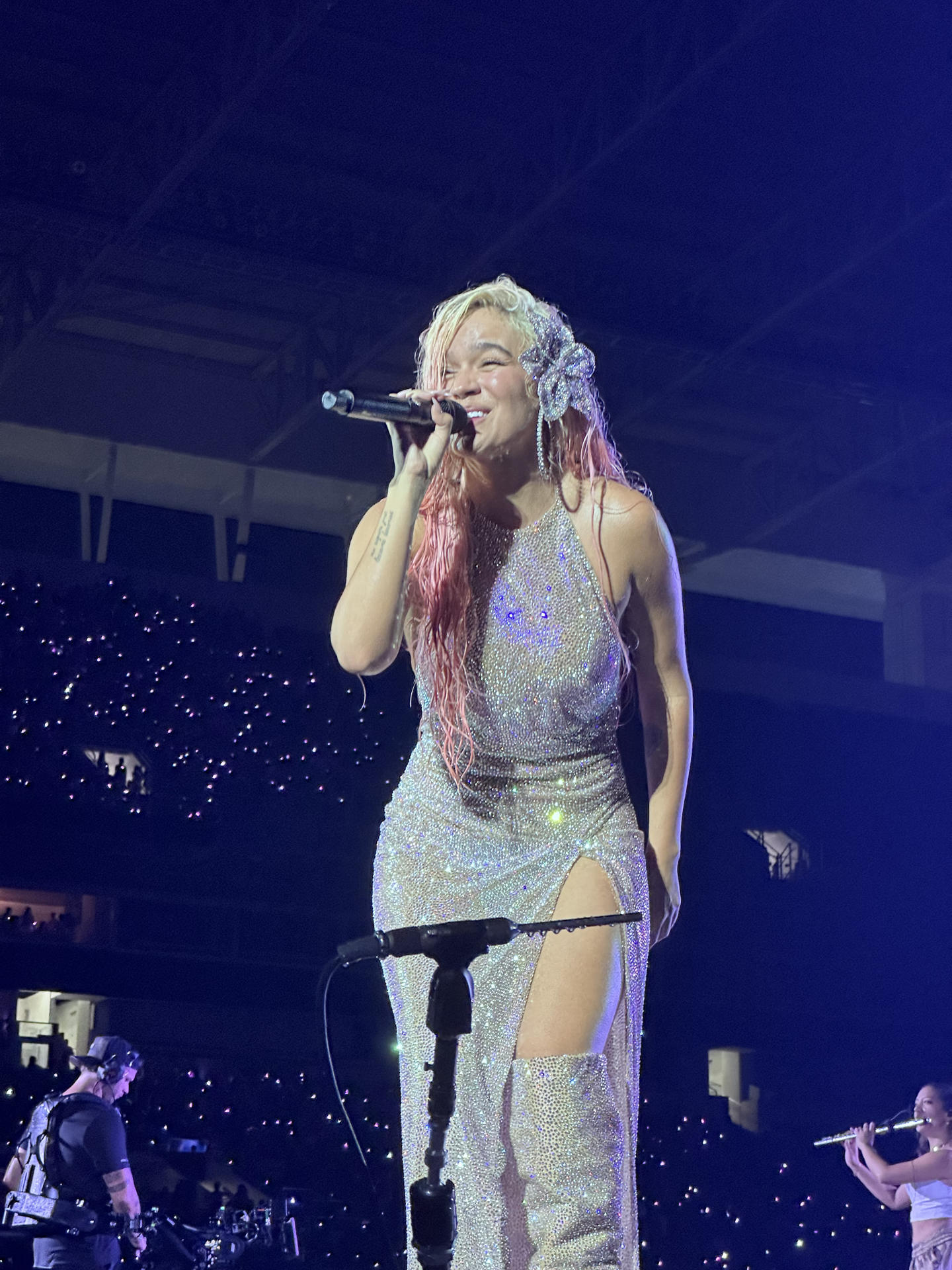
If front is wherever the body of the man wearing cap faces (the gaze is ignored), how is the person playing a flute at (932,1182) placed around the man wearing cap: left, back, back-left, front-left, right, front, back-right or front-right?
front-right

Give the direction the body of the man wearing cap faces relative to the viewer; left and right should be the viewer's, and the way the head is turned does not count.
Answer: facing away from the viewer and to the right of the viewer

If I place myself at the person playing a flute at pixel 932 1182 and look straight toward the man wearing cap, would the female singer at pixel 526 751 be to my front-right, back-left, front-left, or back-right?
front-left

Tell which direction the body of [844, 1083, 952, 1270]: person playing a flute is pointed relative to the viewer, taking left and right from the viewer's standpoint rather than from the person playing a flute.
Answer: facing the viewer and to the left of the viewer

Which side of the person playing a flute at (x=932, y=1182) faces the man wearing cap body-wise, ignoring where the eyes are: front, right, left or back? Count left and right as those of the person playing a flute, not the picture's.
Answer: front

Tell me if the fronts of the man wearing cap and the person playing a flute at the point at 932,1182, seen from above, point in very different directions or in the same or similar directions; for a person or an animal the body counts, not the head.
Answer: very different directions
